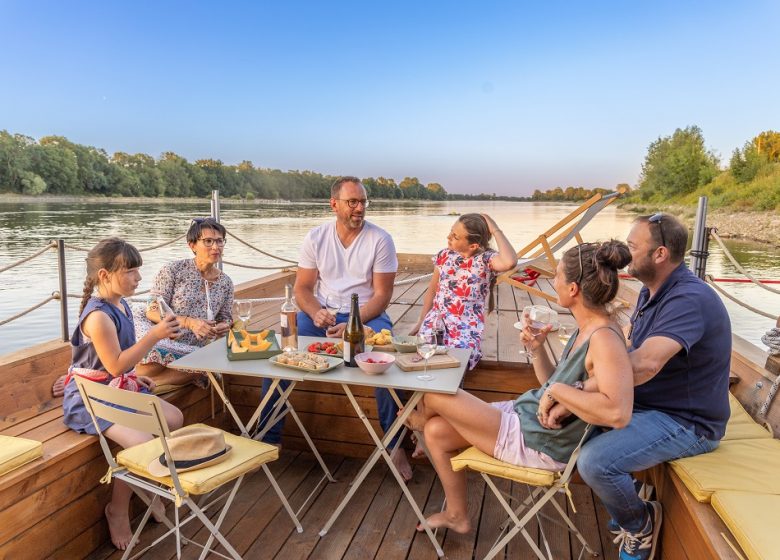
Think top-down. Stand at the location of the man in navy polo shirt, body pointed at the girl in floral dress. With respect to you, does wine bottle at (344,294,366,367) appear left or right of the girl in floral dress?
left

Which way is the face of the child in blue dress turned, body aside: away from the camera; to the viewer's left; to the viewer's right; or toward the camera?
to the viewer's right

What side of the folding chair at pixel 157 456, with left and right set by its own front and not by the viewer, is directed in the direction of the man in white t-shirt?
front

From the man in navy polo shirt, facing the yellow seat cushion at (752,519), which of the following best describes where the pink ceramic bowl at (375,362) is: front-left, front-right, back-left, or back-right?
back-right

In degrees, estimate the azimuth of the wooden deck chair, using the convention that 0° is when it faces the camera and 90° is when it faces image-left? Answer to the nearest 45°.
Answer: approximately 90°

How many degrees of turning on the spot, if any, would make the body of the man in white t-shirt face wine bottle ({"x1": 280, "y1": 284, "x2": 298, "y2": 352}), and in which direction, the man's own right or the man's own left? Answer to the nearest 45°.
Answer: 0° — they already face it

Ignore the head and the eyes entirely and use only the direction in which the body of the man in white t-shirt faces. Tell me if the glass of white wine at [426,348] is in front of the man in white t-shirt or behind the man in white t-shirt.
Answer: in front

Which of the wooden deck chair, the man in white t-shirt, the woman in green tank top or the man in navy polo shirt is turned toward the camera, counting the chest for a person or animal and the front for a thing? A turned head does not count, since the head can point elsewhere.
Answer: the man in white t-shirt

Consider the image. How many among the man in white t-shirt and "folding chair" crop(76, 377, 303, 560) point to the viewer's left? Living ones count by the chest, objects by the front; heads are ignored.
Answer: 0

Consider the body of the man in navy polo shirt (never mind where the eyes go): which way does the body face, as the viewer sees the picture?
to the viewer's left

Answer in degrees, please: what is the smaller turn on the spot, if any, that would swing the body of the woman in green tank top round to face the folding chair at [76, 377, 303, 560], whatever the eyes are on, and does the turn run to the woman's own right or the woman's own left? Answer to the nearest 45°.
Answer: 0° — they already face it

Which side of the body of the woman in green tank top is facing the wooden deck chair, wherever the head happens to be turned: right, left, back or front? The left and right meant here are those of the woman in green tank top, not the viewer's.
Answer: right

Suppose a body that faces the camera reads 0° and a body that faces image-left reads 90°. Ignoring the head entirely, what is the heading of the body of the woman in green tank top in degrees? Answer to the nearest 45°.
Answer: approximately 90°

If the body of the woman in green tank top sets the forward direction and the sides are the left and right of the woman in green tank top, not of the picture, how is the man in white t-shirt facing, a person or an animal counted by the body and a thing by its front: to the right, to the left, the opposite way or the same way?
to the left
